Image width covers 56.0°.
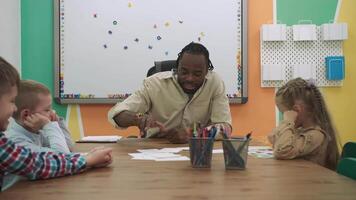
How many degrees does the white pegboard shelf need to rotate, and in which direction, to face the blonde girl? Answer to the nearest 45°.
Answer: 0° — it already faces them

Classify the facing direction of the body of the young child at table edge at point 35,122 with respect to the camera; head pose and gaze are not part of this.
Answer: to the viewer's right

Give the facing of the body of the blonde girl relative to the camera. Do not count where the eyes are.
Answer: to the viewer's left

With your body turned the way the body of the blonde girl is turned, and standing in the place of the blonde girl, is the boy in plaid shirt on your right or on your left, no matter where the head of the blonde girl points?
on your left

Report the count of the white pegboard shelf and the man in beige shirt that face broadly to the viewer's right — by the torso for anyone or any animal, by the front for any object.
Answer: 0

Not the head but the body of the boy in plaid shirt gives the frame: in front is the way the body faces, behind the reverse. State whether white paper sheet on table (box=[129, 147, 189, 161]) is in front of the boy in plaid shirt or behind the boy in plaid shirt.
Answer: in front

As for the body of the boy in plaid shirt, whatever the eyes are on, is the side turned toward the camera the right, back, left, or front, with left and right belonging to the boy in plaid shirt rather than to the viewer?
right

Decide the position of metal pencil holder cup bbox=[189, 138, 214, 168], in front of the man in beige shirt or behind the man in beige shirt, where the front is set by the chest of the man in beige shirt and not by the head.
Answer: in front

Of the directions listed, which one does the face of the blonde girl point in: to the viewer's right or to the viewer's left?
to the viewer's left

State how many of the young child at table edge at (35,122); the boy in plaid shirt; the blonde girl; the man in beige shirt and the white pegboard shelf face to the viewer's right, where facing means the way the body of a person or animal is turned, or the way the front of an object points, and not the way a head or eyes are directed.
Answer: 2

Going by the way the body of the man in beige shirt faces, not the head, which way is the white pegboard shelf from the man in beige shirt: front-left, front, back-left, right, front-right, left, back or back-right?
back-left

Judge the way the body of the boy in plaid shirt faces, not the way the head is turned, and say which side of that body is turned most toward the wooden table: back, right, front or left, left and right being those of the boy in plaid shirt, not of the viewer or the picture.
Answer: front
